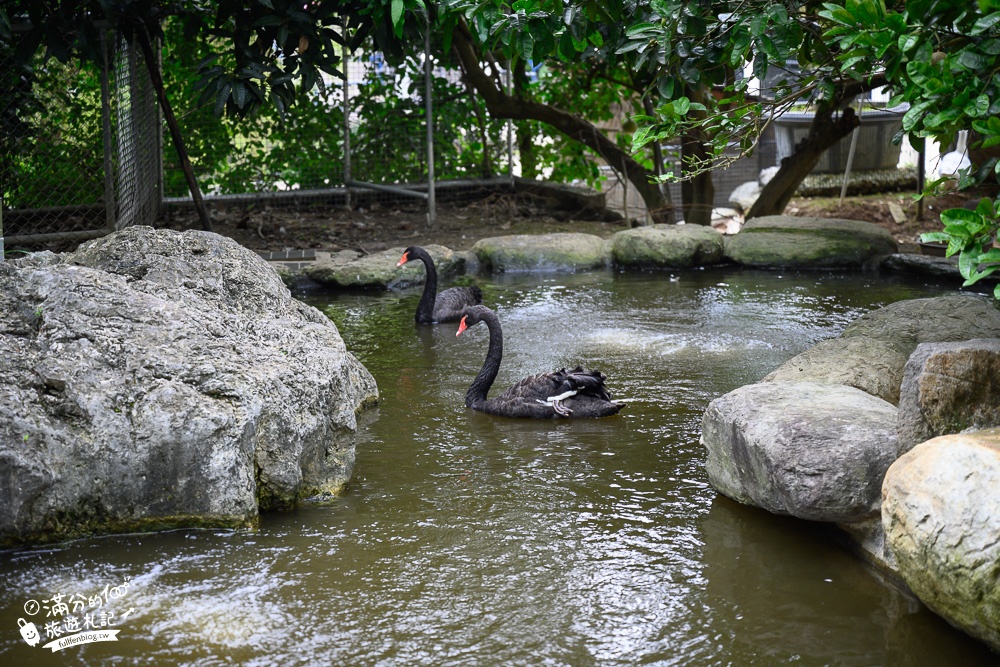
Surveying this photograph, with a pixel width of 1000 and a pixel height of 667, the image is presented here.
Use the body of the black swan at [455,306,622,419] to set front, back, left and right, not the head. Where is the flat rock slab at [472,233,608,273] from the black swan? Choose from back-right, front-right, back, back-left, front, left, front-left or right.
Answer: right

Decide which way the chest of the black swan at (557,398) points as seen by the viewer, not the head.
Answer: to the viewer's left

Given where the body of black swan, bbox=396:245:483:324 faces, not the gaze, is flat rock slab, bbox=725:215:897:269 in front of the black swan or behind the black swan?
behind

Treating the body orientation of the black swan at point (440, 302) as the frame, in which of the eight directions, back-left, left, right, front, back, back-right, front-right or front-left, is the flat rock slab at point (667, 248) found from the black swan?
back

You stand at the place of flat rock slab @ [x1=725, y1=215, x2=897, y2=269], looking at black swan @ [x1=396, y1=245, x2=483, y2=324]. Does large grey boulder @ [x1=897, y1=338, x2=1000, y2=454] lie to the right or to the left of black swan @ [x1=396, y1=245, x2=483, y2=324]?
left

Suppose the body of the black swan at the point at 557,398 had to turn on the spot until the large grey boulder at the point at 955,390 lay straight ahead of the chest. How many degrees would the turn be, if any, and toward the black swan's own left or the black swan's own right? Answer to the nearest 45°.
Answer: approximately 135° to the black swan's own left

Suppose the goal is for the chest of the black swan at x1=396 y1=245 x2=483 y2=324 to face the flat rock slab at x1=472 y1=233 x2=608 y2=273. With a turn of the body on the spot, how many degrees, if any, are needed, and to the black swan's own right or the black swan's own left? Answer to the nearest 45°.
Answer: approximately 180°

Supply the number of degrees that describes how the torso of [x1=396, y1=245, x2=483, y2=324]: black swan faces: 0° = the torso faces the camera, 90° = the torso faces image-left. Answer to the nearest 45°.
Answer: approximately 45°

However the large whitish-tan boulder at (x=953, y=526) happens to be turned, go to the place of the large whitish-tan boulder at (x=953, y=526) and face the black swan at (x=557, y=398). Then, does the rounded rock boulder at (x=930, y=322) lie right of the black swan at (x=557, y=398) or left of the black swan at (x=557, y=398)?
right

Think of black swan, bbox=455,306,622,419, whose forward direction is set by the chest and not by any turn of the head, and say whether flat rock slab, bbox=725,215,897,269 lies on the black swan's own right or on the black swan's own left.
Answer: on the black swan's own right

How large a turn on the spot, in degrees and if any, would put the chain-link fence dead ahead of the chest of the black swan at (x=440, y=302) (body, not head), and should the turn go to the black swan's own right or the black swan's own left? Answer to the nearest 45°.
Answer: approximately 45° to the black swan's own right

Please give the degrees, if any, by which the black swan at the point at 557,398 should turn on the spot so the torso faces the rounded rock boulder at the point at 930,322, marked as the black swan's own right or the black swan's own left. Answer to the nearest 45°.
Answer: approximately 180°

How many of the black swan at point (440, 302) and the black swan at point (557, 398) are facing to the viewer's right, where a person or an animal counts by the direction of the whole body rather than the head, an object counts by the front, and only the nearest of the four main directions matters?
0
